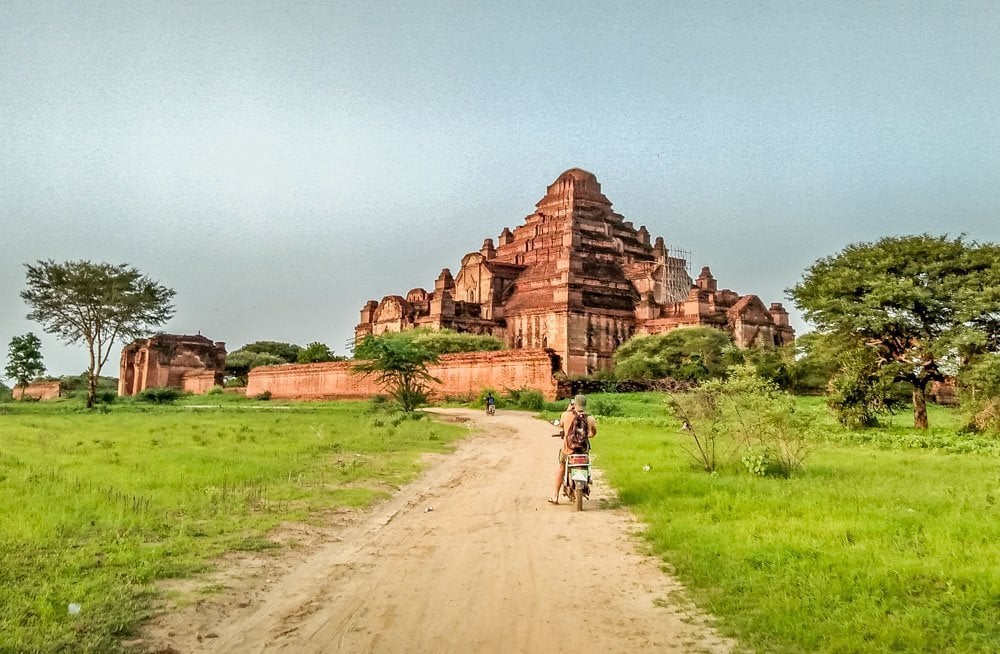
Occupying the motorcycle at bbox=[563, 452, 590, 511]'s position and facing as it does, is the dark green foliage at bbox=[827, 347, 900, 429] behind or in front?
in front

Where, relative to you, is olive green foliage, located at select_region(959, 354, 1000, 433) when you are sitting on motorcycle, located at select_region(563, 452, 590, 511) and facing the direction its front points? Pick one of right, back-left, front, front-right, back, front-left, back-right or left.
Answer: front-right

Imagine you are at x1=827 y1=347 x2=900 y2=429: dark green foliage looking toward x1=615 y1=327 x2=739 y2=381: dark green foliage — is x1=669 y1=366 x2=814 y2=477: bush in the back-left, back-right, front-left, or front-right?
back-left

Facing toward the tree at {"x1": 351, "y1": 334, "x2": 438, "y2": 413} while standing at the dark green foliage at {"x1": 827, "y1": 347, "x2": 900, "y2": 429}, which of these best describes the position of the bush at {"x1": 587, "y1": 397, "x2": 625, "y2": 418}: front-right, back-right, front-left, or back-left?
front-right

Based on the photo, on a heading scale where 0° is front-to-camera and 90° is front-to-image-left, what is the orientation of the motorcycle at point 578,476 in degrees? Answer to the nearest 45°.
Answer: approximately 180°

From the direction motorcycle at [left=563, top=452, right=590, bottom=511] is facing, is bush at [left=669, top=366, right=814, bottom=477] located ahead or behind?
ahead

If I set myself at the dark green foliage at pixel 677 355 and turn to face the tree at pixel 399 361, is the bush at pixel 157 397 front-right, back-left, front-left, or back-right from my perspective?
front-right

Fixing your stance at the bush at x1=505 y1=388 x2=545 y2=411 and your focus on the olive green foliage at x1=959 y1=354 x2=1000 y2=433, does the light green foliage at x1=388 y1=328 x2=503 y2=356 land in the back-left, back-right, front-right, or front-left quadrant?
back-left

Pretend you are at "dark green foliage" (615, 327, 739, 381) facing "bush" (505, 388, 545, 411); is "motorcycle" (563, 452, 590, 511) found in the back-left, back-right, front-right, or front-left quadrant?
front-left

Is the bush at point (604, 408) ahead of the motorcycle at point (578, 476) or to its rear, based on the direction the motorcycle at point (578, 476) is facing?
ahead

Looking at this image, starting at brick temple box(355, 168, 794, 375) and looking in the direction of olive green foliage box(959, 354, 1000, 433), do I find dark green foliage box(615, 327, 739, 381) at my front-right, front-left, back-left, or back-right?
front-left

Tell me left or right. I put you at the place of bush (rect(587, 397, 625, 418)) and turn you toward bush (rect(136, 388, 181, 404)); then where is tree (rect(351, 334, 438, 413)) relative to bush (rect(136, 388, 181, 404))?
left

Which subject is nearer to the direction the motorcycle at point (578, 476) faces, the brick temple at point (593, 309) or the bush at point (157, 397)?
the brick temple

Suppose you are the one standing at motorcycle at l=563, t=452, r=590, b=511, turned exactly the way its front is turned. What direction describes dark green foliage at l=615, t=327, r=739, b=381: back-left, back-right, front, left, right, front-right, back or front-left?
front

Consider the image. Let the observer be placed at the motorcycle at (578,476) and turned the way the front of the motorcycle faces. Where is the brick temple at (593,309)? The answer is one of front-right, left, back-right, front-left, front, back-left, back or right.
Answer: front

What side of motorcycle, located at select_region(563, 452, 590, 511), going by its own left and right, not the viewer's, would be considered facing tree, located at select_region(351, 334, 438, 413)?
front
